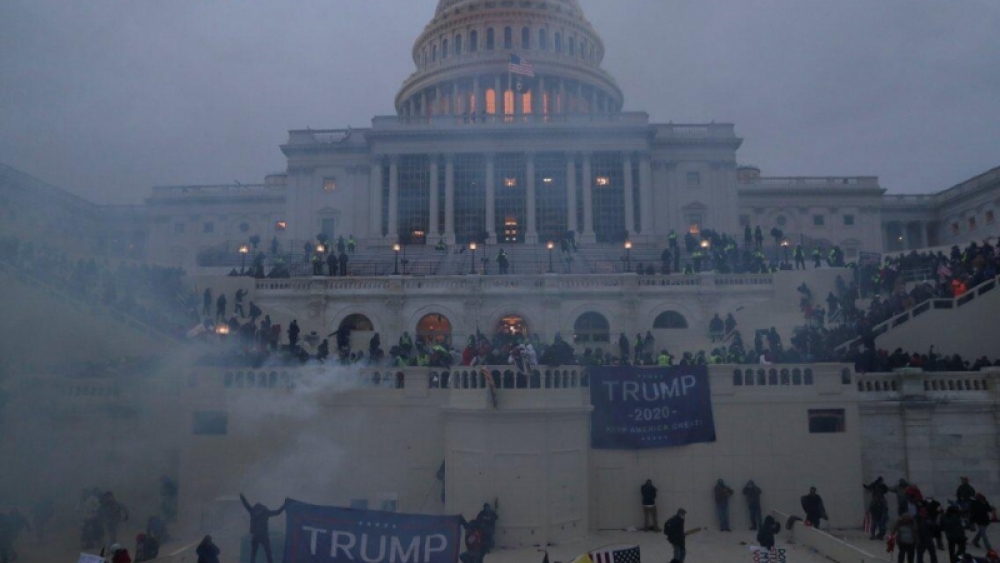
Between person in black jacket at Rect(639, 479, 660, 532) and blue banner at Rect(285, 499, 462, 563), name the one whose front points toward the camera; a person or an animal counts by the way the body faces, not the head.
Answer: the blue banner

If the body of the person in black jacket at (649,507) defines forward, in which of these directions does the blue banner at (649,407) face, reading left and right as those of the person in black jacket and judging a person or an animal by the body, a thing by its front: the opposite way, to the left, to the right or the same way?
the opposite way

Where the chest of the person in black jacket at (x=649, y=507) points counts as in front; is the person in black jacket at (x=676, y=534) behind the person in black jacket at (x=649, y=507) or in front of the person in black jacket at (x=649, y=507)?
behind

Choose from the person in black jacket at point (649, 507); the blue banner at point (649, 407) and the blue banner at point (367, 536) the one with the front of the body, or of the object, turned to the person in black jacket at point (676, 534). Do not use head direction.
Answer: the blue banner at point (649, 407)

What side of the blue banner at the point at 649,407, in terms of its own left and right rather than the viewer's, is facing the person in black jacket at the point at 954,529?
left

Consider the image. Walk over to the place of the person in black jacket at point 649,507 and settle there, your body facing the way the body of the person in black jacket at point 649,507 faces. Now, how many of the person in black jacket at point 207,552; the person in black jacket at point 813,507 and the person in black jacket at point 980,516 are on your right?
2

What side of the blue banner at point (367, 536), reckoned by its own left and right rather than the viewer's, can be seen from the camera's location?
front

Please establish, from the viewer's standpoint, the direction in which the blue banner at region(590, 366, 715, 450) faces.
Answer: facing the viewer

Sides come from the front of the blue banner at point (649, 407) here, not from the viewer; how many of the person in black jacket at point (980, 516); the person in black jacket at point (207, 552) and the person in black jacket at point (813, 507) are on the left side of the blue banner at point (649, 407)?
2

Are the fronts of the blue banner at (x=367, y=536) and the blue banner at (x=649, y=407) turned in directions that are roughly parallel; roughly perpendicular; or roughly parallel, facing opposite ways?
roughly parallel

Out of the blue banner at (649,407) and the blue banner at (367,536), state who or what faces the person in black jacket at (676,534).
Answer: the blue banner at (649,407)

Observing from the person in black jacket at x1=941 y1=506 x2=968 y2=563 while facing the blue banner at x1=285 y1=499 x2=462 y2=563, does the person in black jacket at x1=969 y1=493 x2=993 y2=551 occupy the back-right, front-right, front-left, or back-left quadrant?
back-right

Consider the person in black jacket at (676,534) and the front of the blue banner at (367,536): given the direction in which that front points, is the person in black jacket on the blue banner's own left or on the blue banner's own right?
on the blue banner's own left

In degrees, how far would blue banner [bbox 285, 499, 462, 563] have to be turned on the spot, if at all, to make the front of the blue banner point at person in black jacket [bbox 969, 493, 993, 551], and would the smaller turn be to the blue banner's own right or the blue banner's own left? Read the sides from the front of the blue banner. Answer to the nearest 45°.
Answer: approximately 90° to the blue banner's own left

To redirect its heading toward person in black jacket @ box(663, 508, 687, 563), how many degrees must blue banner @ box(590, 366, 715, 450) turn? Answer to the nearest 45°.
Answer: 0° — it already faces them
